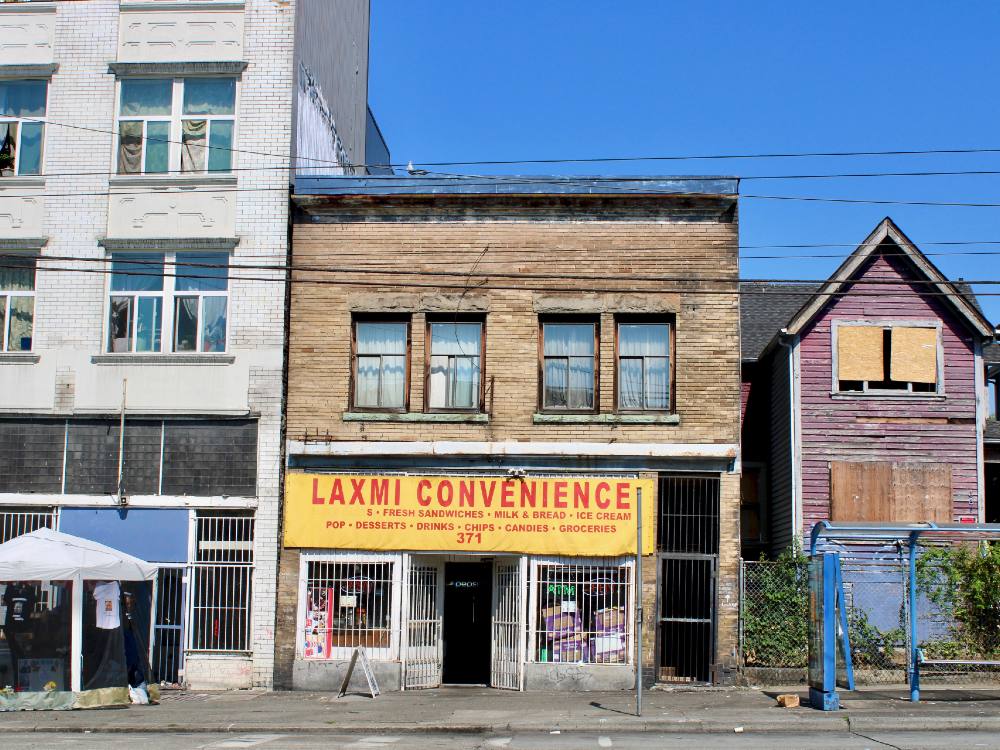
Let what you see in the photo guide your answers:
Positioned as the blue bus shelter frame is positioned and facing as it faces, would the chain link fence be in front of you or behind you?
behind

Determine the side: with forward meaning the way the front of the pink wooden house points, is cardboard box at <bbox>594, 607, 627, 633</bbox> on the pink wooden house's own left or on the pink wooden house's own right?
on the pink wooden house's own right

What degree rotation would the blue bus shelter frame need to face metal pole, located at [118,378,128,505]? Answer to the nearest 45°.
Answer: approximately 90° to its right

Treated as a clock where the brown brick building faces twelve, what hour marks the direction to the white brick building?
The white brick building is roughly at 3 o'clock from the brown brick building.

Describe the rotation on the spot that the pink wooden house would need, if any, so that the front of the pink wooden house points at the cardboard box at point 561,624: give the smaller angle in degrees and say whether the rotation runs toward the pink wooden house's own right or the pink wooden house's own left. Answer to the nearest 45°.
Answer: approximately 45° to the pink wooden house's own right

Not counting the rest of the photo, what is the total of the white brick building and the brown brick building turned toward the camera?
2

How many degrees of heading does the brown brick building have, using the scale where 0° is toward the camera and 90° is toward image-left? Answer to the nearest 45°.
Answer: approximately 0°

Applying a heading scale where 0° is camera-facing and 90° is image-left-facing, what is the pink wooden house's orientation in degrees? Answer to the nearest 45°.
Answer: approximately 0°

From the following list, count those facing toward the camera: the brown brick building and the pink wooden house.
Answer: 2
